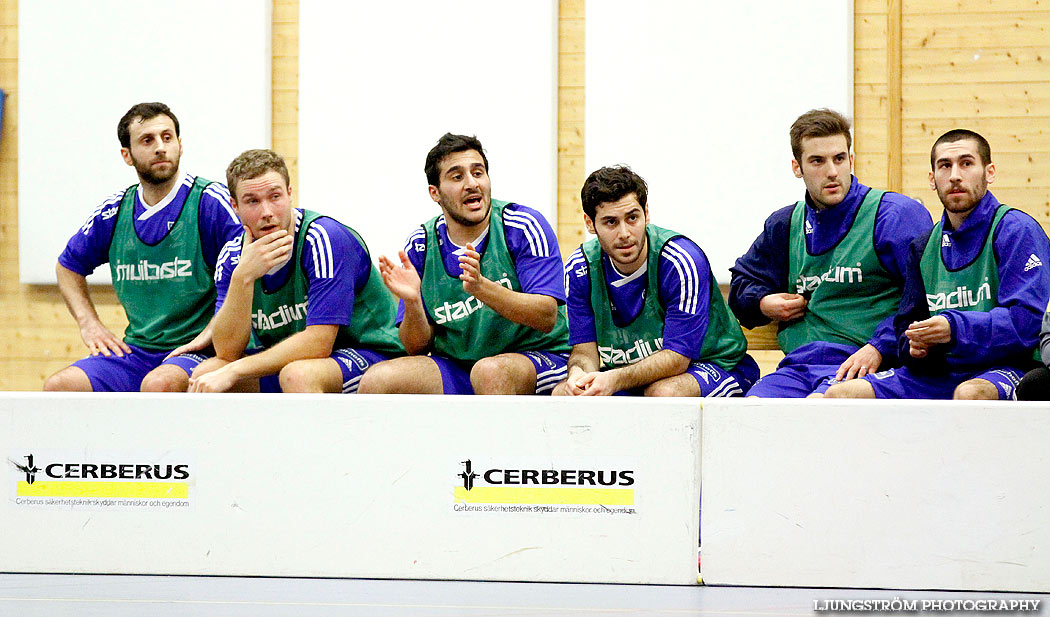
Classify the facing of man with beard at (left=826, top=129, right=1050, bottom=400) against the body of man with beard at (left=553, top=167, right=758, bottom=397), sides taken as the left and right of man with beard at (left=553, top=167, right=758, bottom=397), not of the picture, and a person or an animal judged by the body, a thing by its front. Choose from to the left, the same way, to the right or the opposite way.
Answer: the same way

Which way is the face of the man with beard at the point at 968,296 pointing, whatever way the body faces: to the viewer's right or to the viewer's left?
to the viewer's left

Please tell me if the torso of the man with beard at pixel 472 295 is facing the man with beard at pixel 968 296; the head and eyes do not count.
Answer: no

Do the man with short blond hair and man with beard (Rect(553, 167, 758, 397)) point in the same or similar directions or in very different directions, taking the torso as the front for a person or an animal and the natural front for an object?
same or similar directions

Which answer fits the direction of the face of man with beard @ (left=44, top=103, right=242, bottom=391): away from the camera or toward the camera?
toward the camera

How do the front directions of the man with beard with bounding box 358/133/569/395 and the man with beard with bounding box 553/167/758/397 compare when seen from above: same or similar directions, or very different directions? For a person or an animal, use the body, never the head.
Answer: same or similar directions

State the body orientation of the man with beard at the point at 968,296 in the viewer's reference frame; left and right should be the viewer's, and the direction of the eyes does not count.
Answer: facing the viewer and to the left of the viewer

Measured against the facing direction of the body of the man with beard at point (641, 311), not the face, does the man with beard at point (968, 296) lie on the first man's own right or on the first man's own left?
on the first man's own left

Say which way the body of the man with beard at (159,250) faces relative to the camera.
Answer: toward the camera

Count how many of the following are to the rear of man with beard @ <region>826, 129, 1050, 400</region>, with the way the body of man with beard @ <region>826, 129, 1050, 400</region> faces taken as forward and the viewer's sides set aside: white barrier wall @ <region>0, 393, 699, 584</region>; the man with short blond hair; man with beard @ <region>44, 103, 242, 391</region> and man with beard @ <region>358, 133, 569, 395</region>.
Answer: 0

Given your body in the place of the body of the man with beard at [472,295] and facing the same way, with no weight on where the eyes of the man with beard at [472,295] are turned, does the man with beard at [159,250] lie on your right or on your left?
on your right

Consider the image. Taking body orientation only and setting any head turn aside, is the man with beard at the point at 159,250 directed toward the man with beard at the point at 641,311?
no

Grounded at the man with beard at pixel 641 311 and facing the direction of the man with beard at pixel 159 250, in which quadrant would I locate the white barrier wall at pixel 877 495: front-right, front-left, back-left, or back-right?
back-left

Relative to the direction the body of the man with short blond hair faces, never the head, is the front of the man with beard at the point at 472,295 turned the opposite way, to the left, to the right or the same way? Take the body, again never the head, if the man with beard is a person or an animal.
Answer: the same way
